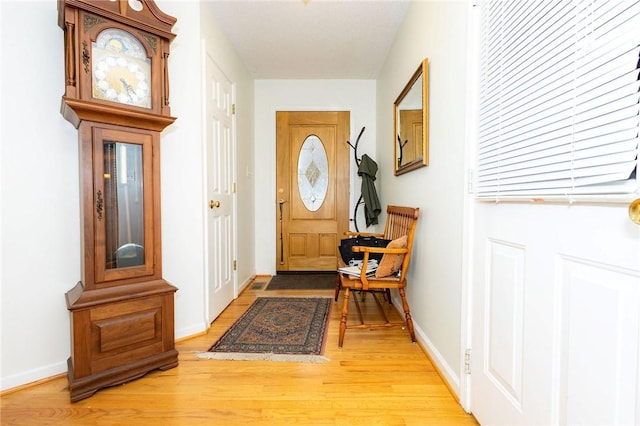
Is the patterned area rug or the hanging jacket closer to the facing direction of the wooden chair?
the patterned area rug

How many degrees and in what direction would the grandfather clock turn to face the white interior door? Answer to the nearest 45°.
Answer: approximately 90° to its left

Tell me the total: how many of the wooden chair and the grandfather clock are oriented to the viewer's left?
1

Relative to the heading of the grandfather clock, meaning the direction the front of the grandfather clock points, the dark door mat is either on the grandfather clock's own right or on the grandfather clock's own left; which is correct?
on the grandfather clock's own left

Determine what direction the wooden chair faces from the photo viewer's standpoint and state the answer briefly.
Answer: facing to the left of the viewer

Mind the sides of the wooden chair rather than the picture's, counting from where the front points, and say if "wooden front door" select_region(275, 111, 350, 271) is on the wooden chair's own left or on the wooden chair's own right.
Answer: on the wooden chair's own right

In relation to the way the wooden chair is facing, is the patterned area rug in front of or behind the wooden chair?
in front

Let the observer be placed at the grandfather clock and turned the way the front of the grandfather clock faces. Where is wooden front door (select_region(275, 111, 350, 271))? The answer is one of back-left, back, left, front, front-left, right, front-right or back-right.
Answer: left

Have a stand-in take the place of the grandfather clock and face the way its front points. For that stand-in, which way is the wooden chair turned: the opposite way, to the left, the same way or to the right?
the opposite way

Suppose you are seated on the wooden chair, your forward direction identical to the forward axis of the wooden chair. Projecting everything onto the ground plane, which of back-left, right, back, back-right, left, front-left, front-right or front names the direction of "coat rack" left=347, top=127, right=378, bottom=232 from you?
right

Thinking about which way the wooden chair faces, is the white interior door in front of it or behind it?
in front

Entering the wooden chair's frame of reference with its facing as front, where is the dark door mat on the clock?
The dark door mat is roughly at 2 o'clock from the wooden chair.

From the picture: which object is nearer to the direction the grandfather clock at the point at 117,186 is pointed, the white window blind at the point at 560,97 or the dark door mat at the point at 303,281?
the white window blind

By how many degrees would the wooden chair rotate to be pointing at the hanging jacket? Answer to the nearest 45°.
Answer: approximately 90° to its right

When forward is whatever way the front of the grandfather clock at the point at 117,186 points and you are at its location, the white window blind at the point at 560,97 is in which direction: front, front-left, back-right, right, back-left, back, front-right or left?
front

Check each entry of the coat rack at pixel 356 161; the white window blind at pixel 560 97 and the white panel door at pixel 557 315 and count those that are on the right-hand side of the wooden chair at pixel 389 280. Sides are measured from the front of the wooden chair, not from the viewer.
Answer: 1
